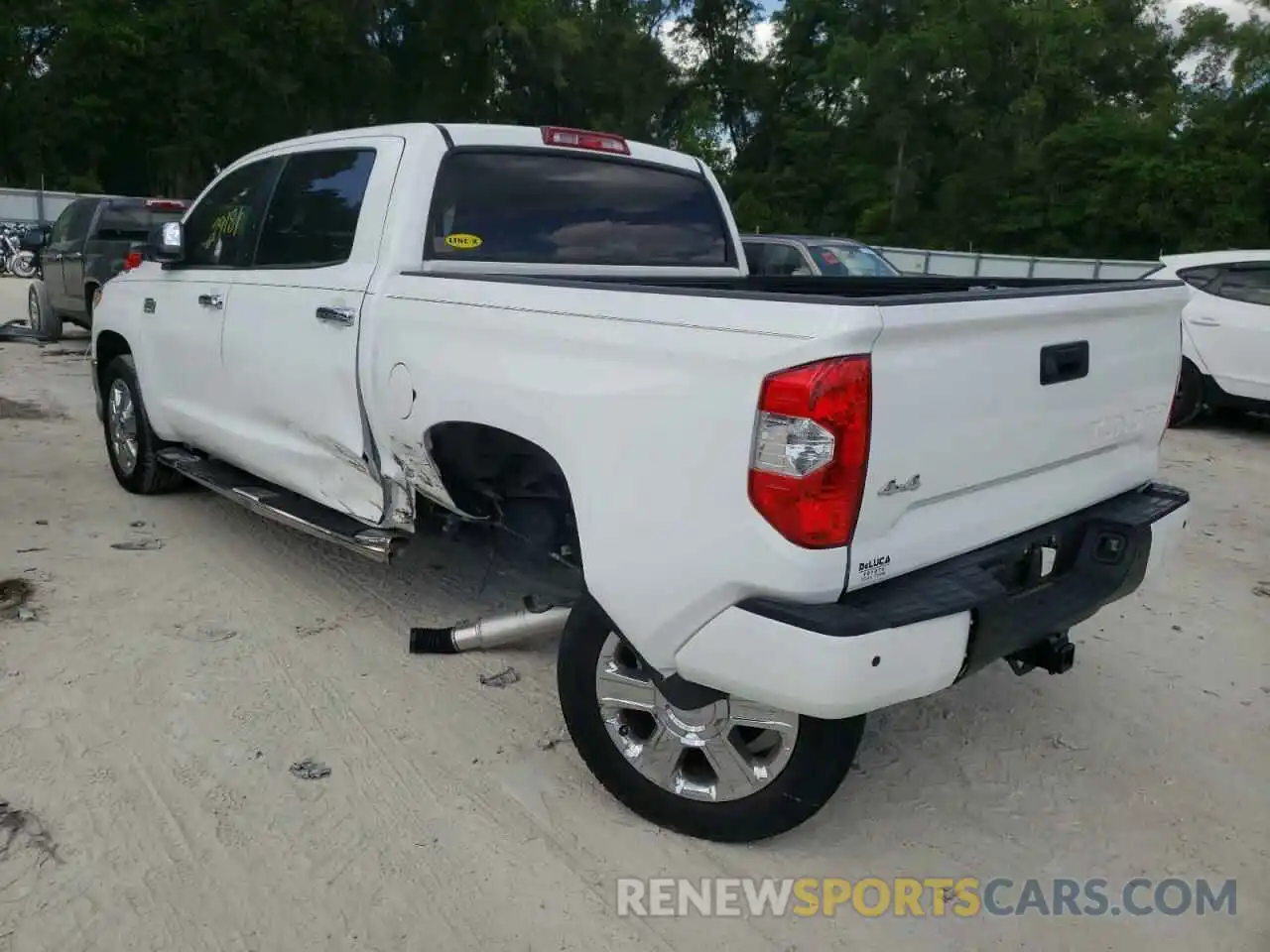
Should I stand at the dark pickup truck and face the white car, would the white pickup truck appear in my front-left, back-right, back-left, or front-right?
front-right

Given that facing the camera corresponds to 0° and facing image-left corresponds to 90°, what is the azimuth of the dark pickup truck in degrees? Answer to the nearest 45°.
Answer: approximately 135°

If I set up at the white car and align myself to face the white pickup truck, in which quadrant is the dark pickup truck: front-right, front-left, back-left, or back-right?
front-right

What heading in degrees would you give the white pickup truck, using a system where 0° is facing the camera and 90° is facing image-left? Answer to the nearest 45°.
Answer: approximately 135°

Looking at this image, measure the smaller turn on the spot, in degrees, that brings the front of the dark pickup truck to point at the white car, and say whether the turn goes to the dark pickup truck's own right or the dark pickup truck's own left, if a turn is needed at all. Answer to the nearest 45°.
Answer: approximately 180°

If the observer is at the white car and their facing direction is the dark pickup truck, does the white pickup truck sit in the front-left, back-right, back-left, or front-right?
front-left

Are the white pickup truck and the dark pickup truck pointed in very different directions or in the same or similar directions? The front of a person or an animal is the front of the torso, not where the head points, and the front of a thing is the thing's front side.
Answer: same or similar directions

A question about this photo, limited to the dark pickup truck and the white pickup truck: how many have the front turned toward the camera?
0

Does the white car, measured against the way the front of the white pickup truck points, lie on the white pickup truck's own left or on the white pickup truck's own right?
on the white pickup truck's own right

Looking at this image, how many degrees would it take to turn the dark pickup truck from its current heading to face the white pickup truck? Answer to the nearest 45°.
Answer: approximately 135° to its left
